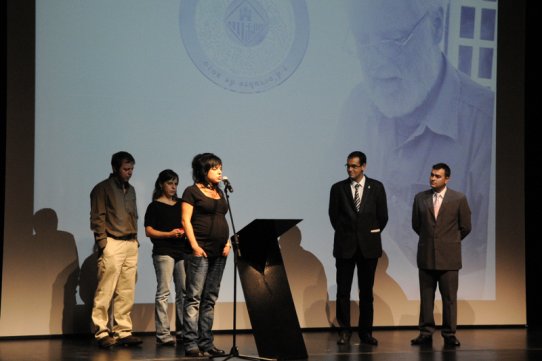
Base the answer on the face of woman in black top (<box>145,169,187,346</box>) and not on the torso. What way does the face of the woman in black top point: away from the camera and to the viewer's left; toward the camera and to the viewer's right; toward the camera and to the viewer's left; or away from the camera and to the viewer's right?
toward the camera and to the viewer's right

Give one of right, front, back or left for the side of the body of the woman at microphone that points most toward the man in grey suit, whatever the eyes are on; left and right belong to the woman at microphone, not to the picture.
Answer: left

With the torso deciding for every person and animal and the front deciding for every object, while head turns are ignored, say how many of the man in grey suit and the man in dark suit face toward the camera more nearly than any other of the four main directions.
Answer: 2

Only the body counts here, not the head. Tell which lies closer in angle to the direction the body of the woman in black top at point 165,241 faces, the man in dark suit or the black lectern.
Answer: the black lectern

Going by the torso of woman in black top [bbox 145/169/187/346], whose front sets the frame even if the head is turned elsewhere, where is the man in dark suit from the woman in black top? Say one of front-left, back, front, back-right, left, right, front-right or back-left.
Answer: front-left

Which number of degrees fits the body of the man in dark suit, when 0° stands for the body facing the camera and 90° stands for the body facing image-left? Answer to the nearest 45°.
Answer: approximately 0°

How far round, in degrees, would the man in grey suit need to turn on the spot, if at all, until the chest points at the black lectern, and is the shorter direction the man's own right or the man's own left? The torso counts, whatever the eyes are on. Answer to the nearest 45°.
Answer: approximately 45° to the man's own right

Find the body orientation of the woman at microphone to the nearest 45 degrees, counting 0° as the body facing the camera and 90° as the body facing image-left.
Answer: approximately 315°
